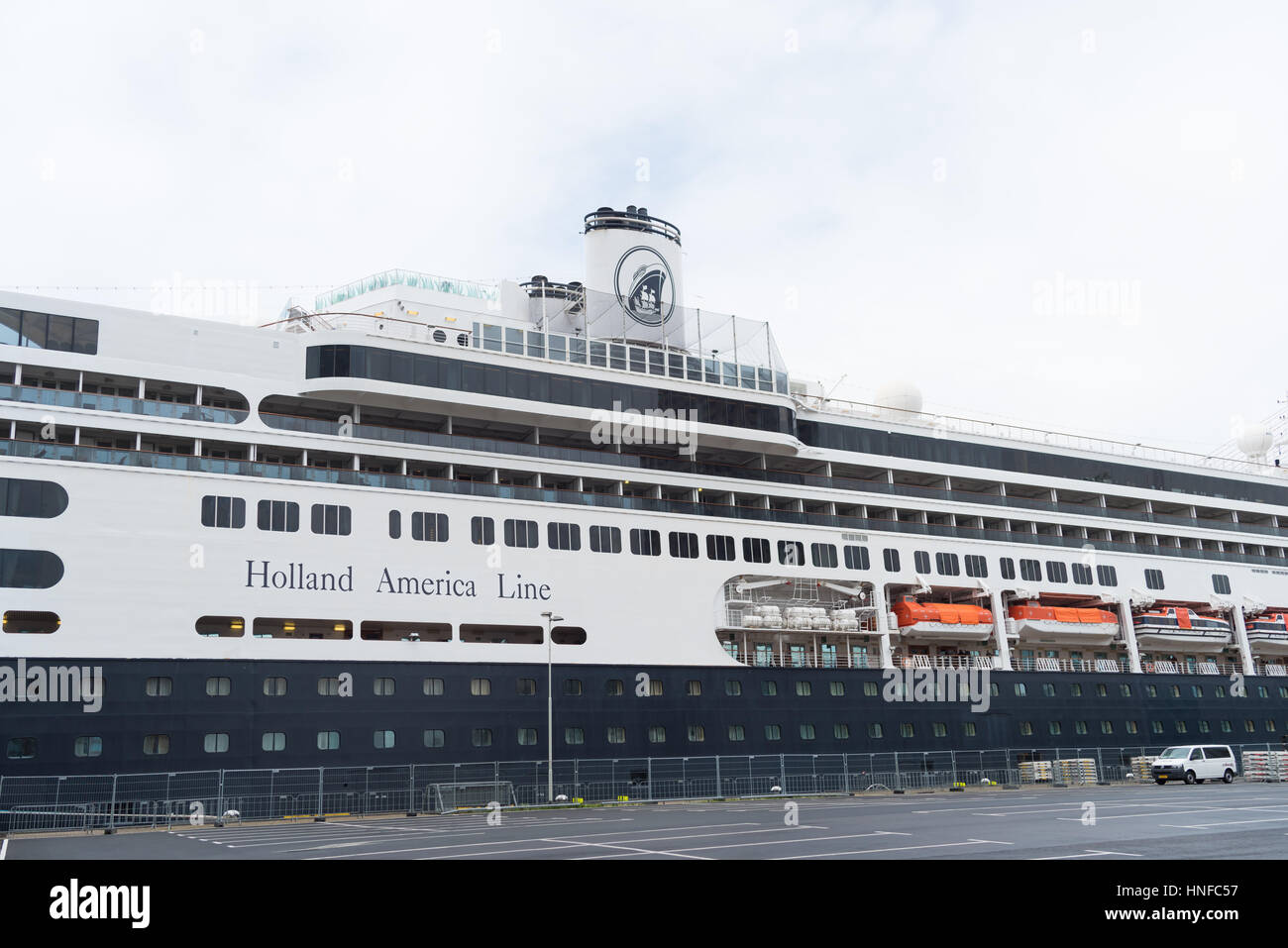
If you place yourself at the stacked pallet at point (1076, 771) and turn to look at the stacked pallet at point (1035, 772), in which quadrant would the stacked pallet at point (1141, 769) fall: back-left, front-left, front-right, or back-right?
back-right

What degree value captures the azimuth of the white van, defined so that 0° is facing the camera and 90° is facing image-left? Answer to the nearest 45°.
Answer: approximately 45°

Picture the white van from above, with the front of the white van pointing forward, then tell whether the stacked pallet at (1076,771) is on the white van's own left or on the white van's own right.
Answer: on the white van's own right

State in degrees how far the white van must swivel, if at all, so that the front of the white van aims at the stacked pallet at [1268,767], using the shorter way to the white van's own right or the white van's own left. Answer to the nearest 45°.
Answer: approximately 180°

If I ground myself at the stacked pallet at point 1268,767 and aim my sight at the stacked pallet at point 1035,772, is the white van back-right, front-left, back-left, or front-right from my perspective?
front-left
